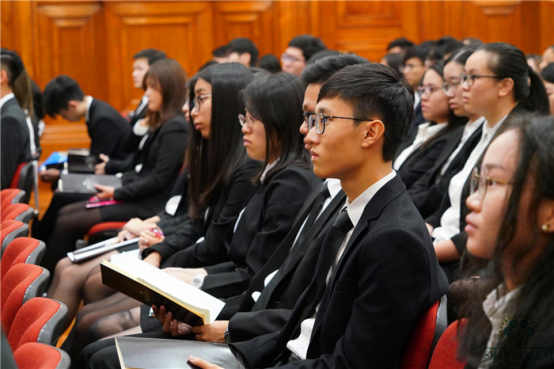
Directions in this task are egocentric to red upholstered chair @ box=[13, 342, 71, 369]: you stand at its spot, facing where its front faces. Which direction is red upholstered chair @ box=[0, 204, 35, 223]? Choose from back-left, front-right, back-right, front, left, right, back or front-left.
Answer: back-right

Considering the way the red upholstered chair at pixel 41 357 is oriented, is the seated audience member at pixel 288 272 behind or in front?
behind

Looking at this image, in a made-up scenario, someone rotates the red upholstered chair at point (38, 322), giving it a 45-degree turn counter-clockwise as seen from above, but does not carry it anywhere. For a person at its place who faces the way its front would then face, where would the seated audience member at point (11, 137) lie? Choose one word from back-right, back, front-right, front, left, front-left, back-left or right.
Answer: back

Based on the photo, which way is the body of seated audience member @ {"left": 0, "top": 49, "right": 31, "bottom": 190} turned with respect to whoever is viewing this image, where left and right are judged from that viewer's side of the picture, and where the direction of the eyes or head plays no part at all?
facing to the left of the viewer

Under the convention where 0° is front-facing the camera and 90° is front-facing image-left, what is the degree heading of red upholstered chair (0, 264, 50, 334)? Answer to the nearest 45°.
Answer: approximately 45°

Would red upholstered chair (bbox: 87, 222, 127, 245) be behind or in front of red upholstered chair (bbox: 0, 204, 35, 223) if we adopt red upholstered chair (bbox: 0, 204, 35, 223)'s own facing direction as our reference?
behind

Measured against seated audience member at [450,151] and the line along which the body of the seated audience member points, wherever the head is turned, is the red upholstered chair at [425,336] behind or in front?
in front

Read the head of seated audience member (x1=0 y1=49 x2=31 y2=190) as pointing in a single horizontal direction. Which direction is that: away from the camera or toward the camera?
away from the camera

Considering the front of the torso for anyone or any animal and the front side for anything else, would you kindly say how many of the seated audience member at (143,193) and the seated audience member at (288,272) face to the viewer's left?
2

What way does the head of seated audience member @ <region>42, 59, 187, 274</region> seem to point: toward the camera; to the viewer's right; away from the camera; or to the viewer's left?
to the viewer's left

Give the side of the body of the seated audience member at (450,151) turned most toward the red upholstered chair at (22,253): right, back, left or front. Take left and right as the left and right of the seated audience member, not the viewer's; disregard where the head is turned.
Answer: front

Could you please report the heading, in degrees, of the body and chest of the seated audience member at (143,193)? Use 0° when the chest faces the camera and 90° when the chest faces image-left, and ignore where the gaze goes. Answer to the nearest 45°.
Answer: approximately 90°

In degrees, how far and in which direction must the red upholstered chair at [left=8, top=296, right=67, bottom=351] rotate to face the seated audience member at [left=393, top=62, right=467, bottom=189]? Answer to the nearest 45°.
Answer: approximately 180°

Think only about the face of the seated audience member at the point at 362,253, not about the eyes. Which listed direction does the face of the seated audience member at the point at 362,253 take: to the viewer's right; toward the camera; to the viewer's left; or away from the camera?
to the viewer's left
